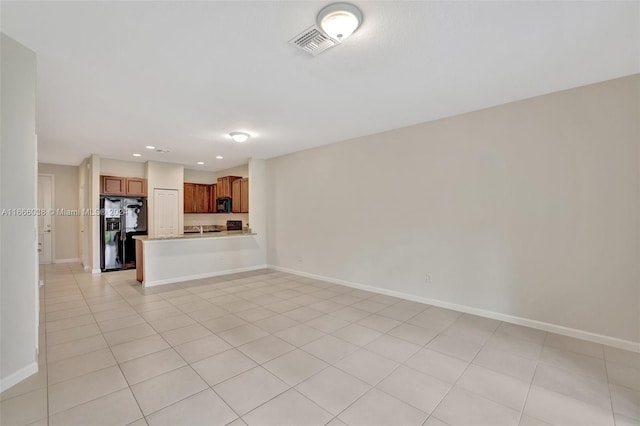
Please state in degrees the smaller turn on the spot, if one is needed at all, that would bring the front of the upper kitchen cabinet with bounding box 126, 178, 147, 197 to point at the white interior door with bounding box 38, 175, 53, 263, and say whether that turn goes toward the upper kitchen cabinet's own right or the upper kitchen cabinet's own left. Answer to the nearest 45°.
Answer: approximately 135° to the upper kitchen cabinet's own right

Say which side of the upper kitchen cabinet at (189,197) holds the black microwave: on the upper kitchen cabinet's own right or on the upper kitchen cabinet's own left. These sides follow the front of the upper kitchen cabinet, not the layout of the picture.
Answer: on the upper kitchen cabinet's own left

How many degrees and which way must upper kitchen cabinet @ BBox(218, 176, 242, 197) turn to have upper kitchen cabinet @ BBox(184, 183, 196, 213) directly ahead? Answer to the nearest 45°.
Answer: approximately 90° to its right

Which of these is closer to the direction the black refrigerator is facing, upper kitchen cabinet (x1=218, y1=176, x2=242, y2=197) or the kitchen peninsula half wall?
the kitchen peninsula half wall

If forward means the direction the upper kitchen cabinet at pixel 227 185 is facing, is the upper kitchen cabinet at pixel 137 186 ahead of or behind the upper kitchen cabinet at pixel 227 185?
ahead

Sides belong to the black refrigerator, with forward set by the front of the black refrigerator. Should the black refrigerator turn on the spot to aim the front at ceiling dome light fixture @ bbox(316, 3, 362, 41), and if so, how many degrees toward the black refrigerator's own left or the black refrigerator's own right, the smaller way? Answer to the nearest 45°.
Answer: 0° — it already faces it

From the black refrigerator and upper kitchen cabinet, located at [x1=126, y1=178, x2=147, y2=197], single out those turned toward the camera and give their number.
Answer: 2

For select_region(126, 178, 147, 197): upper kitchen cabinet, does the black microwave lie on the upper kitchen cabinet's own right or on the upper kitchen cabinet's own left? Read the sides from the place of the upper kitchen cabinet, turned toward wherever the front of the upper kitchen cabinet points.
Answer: on the upper kitchen cabinet's own left

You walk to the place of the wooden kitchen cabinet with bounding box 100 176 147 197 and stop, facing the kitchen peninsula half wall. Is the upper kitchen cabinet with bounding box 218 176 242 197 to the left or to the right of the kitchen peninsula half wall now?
left

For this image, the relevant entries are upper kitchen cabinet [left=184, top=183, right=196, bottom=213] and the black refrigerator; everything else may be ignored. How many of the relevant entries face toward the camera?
2

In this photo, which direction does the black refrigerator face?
toward the camera

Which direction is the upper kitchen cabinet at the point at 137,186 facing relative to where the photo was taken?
toward the camera

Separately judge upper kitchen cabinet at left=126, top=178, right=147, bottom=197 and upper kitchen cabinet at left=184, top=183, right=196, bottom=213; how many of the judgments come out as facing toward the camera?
2

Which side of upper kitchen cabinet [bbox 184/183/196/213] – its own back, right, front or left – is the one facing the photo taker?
front

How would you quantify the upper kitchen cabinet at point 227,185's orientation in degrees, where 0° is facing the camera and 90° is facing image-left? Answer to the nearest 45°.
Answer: approximately 45°

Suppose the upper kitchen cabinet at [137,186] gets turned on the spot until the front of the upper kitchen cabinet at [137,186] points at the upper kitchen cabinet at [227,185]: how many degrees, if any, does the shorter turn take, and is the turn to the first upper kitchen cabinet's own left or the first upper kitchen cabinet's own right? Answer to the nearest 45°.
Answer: approximately 90° to the first upper kitchen cabinet's own left
